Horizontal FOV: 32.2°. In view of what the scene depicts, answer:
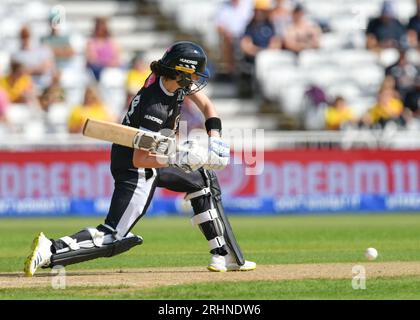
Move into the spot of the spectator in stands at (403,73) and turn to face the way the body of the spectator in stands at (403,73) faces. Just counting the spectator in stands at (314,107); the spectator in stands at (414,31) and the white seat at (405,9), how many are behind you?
2

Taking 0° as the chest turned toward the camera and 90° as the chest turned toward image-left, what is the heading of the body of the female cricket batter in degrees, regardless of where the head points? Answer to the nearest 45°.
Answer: approximately 270°

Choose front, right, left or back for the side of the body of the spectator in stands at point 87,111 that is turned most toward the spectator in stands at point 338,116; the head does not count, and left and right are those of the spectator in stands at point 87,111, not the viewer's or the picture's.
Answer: left

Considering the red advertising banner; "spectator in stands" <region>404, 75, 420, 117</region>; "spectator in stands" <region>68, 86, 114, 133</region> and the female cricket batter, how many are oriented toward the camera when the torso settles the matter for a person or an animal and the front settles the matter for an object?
3

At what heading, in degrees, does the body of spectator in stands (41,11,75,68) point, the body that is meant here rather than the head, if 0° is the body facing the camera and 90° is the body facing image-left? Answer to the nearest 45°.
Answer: approximately 0°

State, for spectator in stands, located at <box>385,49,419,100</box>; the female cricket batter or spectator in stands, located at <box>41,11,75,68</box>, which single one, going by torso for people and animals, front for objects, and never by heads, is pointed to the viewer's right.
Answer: the female cricket batter

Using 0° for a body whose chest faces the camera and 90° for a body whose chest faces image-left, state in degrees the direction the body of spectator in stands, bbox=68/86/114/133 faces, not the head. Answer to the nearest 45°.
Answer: approximately 0°

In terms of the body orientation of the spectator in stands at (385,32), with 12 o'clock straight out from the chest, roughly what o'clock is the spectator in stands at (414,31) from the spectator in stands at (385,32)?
the spectator in stands at (414,31) is roughly at 8 o'clock from the spectator in stands at (385,32).
